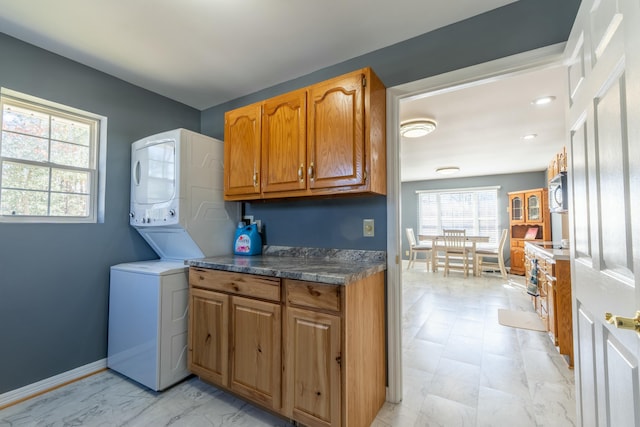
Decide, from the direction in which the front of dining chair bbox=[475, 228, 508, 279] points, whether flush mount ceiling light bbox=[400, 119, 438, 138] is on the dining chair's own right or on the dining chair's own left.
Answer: on the dining chair's own left

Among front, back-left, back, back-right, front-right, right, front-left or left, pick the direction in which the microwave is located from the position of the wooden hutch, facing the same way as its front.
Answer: front-left

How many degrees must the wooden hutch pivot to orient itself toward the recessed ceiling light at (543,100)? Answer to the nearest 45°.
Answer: approximately 45° to its left

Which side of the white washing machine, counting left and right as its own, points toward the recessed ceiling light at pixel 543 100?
left

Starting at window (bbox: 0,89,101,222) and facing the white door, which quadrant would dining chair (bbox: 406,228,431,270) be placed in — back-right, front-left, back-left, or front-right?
front-left

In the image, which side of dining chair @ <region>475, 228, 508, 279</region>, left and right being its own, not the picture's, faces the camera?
left

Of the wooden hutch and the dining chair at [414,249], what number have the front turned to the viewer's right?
1

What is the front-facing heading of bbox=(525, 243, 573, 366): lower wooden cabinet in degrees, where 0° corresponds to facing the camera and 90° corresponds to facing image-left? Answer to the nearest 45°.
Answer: approximately 90°

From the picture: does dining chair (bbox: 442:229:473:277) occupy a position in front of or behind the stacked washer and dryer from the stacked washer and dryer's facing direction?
behind

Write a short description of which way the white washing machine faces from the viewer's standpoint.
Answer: facing the viewer and to the left of the viewer

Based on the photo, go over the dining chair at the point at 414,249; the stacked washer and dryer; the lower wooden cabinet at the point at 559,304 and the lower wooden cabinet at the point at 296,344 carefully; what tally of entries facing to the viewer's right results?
1

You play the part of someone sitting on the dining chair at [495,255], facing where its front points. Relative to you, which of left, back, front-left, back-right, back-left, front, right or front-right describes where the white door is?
left

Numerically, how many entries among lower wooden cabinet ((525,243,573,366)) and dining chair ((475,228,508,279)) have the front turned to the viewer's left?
2

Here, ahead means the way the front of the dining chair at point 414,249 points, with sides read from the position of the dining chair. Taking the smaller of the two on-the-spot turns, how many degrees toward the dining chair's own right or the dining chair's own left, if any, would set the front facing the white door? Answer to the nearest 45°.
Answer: approximately 90° to the dining chair's own right

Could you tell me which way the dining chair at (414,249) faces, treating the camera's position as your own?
facing to the right of the viewer

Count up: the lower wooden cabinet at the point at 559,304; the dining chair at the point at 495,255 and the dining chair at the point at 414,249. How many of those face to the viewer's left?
2
